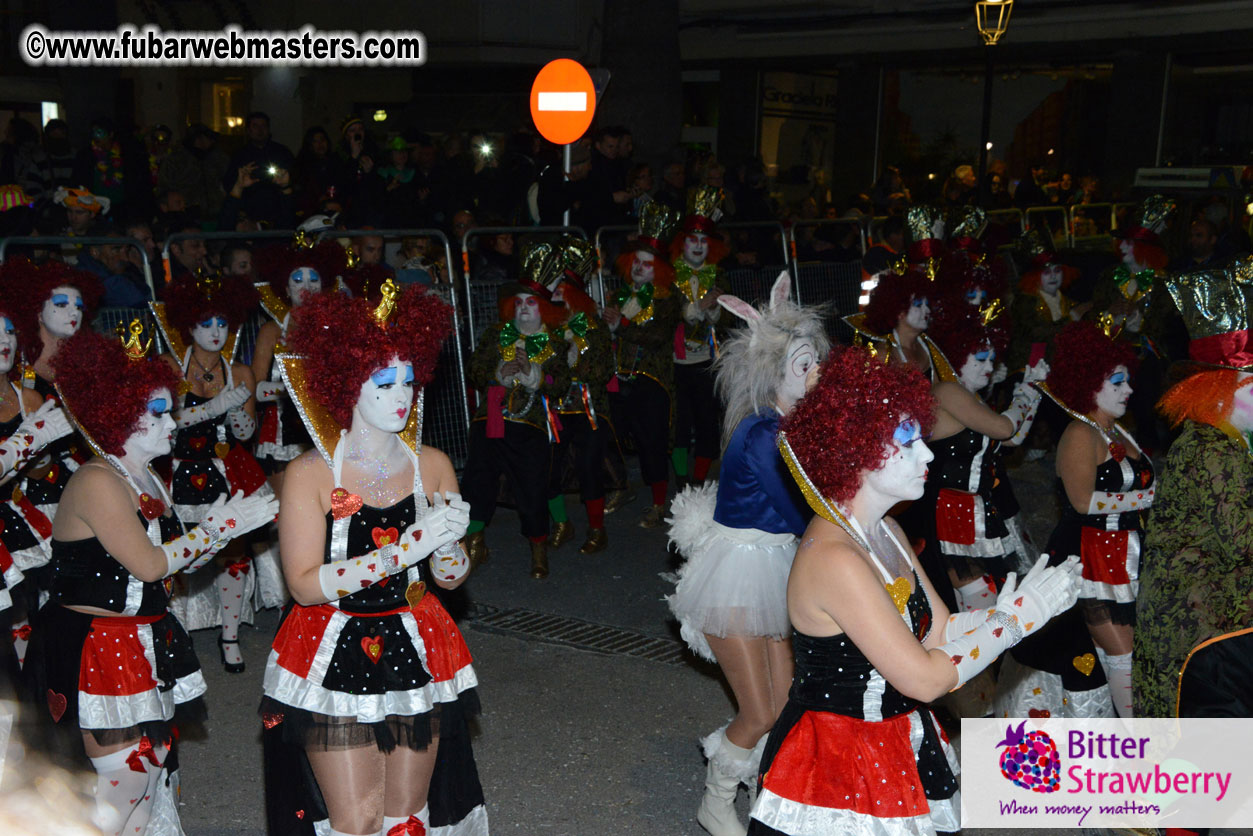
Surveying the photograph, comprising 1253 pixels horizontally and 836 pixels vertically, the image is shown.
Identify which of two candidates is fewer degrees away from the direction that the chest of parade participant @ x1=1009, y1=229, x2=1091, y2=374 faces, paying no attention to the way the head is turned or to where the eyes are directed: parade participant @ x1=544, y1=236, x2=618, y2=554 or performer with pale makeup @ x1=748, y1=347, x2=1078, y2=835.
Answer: the performer with pale makeup

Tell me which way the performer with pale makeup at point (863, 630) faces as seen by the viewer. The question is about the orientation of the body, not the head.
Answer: to the viewer's right

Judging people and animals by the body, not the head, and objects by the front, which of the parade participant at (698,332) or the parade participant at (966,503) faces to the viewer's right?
the parade participant at (966,503)

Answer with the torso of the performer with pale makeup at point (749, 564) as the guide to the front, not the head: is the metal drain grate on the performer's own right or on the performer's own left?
on the performer's own left

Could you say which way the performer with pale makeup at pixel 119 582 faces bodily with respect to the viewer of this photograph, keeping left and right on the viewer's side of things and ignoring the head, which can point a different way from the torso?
facing to the right of the viewer
